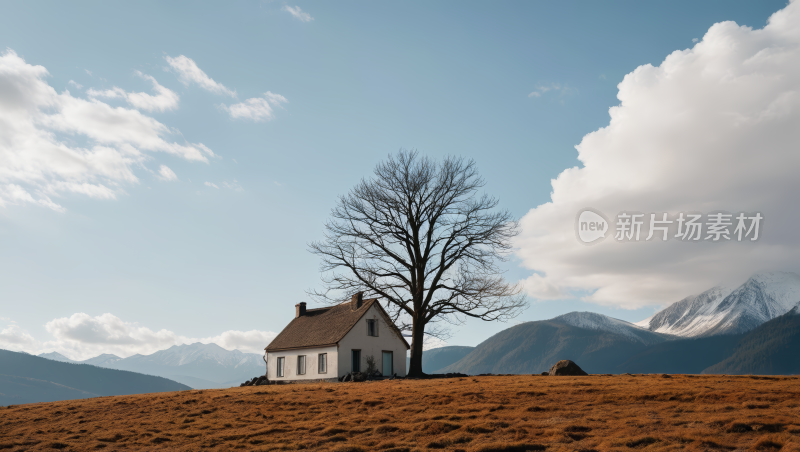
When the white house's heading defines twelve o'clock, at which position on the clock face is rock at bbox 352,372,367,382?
The rock is roughly at 1 o'clock from the white house.

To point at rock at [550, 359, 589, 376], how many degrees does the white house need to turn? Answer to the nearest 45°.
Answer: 0° — it already faces it

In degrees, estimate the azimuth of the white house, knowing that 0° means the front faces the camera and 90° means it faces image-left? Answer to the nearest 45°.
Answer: approximately 315°

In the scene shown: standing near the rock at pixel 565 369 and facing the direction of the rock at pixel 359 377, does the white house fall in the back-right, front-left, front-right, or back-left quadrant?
front-right
